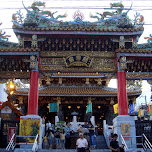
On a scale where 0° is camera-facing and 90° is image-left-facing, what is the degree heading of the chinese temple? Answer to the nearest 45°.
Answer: approximately 0°

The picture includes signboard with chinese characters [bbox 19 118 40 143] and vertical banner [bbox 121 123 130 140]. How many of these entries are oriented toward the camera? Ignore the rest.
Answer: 2

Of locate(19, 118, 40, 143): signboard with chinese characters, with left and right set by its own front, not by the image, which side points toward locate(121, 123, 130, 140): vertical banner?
left

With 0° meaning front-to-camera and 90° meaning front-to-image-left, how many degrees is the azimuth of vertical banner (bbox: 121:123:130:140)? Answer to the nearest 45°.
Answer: approximately 0°

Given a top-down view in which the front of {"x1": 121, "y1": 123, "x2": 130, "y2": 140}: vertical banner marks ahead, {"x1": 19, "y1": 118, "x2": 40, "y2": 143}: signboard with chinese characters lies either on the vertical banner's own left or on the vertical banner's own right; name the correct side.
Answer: on the vertical banner's own right
